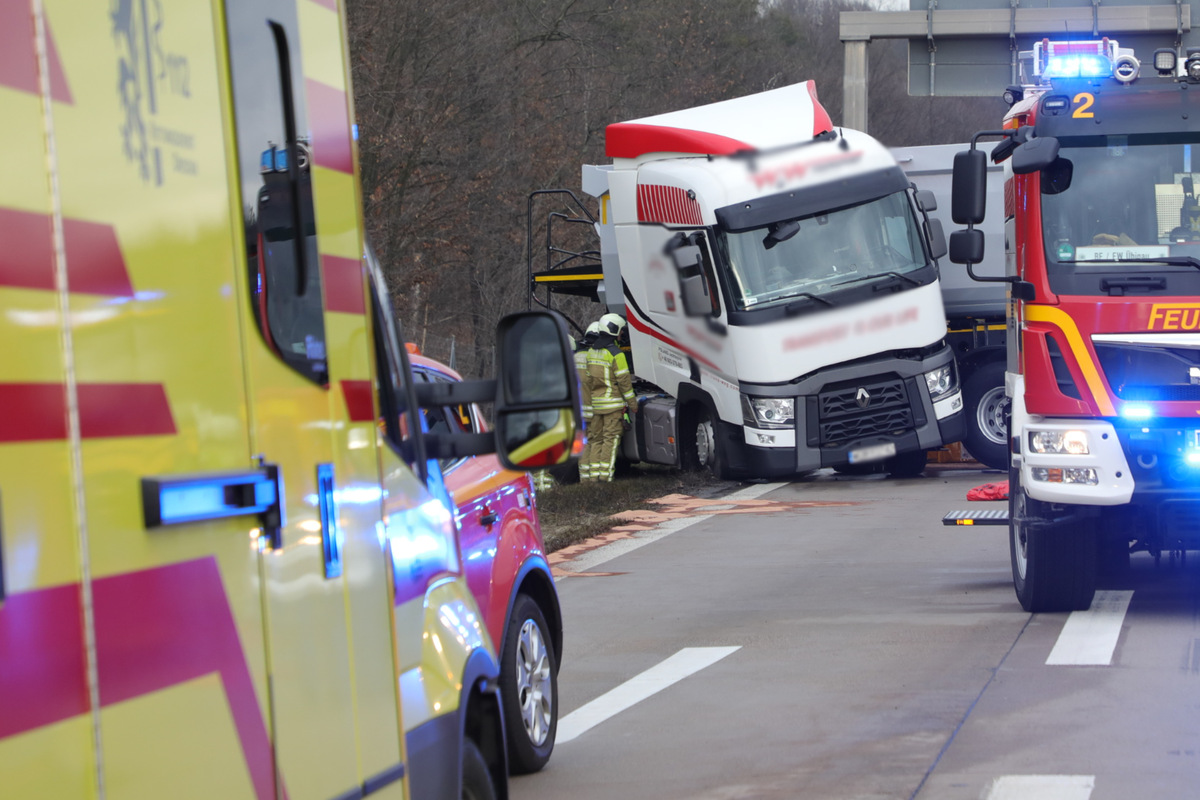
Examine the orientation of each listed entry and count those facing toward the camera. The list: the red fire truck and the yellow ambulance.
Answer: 1

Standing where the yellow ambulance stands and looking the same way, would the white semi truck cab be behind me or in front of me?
in front

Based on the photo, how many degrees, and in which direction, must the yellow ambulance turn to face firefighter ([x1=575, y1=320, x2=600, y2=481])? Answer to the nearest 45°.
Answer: approximately 45° to its left

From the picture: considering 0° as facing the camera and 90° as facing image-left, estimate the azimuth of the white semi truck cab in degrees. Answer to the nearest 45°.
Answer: approximately 315°

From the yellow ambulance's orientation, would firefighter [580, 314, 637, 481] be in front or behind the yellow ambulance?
in front

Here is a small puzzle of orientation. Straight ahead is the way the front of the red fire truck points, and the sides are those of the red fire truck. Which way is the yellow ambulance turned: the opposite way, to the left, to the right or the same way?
the opposite way

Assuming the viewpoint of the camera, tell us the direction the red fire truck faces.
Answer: facing the viewer

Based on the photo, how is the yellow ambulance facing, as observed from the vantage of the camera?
facing away from the viewer and to the right of the viewer
